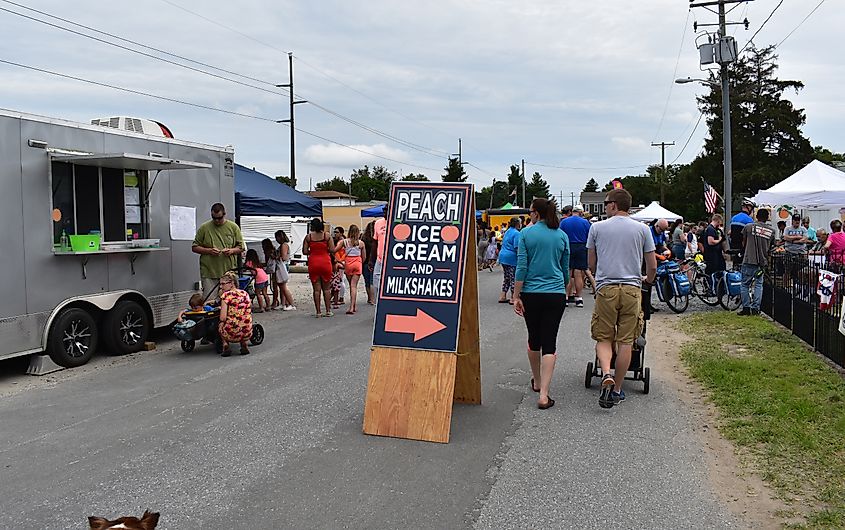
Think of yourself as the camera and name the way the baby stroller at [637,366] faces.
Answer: facing away from the viewer

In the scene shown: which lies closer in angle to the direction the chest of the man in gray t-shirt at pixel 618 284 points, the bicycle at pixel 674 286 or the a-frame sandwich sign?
the bicycle

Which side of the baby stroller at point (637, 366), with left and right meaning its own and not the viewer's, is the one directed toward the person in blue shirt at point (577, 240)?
front

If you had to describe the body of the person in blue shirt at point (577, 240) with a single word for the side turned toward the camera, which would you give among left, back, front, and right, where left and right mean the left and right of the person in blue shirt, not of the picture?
back

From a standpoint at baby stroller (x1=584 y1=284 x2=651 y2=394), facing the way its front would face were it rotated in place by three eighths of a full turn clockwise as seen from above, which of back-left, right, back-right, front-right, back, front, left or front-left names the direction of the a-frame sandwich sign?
right

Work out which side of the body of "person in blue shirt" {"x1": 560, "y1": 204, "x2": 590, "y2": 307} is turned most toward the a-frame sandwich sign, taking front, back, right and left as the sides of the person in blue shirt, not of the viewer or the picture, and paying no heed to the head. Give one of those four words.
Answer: back

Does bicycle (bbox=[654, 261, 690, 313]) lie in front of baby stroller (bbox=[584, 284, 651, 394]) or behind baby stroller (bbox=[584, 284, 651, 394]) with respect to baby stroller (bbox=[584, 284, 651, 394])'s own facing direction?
in front

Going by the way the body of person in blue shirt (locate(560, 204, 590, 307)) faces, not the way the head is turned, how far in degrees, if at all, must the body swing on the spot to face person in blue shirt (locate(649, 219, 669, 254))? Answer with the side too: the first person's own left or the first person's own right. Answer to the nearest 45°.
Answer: approximately 45° to the first person's own right

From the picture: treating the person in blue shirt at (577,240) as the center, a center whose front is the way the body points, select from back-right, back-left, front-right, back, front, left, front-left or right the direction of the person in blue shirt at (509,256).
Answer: front-left

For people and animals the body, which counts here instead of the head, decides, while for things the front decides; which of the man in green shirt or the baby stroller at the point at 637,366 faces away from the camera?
the baby stroller

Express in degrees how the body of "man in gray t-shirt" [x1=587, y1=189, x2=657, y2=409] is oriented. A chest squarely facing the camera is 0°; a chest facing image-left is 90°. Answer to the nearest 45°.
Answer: approximately 180°

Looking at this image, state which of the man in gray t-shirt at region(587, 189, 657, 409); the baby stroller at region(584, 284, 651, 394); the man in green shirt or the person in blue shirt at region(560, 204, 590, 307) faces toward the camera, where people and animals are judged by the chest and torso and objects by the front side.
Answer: the man in green shirt

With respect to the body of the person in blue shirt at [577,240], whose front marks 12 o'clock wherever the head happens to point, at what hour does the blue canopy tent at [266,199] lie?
The blue canopy tent is roughly at 9 o'clock from the person in blue shirt.

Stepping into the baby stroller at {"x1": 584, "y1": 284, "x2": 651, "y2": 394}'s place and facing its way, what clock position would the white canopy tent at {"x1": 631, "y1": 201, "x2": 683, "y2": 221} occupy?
The white canopy tent is roughly at 12 o'clock from the baby stroller.

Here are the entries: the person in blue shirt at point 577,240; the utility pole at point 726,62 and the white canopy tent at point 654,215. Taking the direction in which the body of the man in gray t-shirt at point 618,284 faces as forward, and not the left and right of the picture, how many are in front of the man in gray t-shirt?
3

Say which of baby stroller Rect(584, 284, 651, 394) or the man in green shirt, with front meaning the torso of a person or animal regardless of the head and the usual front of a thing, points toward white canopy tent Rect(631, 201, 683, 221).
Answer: the baby stroller
